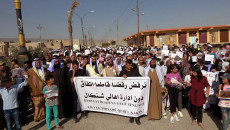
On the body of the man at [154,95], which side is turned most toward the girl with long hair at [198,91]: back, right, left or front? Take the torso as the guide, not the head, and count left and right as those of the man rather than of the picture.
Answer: left

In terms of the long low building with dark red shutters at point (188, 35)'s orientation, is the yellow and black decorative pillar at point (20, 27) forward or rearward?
forward

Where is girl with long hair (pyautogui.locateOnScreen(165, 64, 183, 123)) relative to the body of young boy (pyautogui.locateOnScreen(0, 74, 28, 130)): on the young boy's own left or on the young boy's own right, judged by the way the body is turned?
on the young boy's own left

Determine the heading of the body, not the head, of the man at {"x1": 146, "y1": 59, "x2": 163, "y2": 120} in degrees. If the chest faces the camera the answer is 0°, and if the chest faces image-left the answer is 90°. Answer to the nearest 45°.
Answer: approximately 0°

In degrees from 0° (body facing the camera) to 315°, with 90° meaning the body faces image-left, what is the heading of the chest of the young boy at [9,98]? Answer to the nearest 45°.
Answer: approximately 0°

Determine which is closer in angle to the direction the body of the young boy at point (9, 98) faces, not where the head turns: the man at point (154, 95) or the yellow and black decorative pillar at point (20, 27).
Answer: the man

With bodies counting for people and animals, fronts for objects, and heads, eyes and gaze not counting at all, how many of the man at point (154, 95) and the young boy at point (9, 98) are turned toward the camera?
2

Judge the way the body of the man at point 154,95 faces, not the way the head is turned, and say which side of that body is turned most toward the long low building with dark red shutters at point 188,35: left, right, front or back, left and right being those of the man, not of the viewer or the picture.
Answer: back

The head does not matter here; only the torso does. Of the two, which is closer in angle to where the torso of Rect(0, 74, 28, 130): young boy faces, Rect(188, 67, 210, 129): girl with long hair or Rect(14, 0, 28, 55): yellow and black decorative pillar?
the girl with long hair

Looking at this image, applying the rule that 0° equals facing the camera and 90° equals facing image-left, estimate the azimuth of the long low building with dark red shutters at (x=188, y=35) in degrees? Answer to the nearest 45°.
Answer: approximately 45°

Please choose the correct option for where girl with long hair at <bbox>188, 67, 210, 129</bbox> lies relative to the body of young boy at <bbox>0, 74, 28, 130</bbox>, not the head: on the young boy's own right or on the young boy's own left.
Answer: on the young boy's own left

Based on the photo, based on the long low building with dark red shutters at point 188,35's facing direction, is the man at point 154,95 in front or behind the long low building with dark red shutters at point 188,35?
in front

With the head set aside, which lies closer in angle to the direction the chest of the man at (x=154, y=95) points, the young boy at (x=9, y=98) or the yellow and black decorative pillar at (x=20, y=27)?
the young boy
